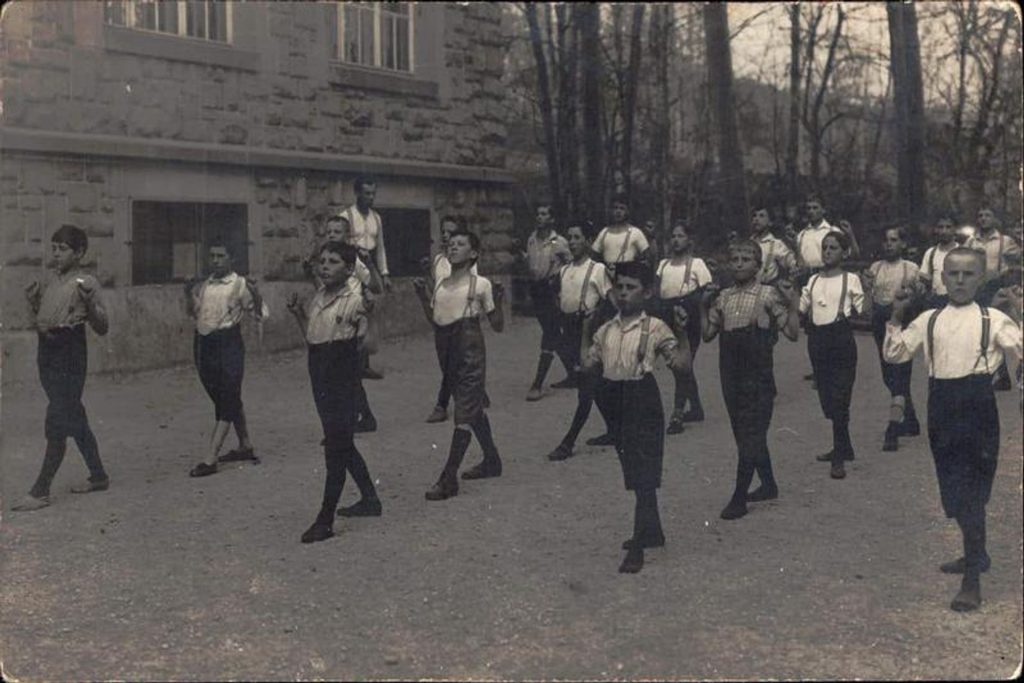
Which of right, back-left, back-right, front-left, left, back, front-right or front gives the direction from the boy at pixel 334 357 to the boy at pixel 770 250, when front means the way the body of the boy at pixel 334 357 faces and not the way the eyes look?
back

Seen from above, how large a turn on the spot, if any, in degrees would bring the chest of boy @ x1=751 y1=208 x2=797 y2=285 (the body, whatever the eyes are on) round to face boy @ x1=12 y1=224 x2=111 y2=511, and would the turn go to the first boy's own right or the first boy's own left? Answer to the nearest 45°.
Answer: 0° — they already face them

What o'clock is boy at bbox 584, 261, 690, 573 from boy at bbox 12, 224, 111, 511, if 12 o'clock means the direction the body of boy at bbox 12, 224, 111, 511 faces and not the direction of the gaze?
boy at bbox 584, 261, 690, 573 is roughly at 9 o'clock from boy at bbox 12, 224, 111, 511.

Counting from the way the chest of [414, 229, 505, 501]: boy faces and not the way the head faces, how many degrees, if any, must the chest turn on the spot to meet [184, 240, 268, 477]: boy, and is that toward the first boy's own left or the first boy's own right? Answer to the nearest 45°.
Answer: approximately 90° to the first boy's own right
